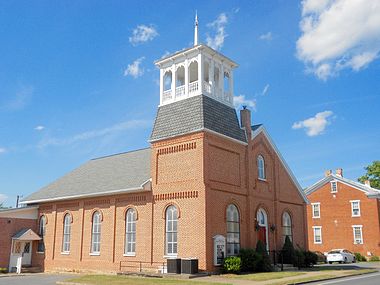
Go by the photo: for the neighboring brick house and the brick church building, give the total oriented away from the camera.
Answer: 0

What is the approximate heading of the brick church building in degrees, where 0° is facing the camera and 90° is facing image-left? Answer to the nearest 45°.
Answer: approximately 315°

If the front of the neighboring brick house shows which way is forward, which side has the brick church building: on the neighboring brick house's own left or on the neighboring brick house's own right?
on the neighboring brick house's own right

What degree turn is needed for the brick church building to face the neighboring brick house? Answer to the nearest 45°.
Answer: approximately 90° to its left
